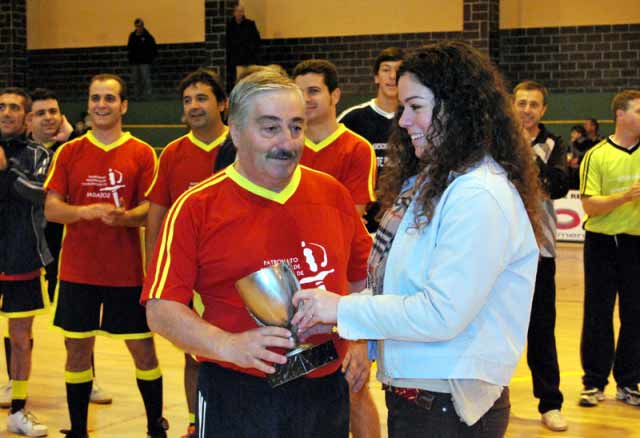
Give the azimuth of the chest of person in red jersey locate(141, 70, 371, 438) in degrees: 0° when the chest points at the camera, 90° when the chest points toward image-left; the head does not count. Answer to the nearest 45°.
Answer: approximately 315°

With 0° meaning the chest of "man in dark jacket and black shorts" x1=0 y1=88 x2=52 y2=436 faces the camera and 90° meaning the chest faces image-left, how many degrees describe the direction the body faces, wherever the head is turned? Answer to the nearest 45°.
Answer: approximately 0°

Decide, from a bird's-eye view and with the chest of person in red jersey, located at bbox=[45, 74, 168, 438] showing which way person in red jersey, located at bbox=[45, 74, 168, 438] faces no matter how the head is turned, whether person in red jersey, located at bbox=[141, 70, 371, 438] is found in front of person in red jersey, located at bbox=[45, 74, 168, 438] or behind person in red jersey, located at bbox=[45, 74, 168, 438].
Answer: in front

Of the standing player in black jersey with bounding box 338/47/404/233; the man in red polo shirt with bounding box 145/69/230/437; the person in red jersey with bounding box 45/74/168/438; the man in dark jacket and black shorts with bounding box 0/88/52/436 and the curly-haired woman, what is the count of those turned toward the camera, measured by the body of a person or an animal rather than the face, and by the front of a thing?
4

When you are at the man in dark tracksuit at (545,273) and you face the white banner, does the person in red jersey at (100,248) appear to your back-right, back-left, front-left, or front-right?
back-left

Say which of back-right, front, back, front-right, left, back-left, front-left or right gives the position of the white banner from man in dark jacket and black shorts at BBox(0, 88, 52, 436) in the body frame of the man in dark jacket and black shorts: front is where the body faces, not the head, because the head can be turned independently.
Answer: back-left

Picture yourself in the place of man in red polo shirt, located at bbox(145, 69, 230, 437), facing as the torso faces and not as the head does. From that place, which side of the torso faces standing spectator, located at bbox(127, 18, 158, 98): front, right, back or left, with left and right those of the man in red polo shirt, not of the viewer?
back

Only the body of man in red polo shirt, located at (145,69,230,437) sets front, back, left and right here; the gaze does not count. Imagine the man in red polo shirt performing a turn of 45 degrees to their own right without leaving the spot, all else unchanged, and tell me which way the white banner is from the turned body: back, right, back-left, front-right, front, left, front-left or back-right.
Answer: back

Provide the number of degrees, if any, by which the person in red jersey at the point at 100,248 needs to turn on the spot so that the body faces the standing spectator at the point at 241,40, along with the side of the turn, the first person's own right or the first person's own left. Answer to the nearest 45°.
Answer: approximately 180°

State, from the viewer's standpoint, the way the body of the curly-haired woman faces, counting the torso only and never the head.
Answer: to the viewer's left
